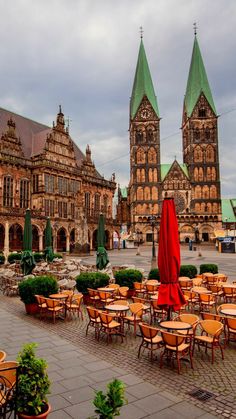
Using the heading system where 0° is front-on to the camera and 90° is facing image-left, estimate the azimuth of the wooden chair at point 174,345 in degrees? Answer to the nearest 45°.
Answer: approximately 225°

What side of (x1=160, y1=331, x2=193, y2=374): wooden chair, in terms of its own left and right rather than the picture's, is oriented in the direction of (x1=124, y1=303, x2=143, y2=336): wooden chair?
left

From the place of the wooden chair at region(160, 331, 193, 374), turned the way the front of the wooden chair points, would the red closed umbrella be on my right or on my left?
on my left

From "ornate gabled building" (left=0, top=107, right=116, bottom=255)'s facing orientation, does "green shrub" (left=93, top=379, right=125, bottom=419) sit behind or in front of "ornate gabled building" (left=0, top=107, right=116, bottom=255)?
in front

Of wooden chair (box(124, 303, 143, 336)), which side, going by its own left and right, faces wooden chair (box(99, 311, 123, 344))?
front

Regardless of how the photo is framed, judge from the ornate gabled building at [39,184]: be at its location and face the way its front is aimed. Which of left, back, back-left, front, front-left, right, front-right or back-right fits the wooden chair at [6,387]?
front-right

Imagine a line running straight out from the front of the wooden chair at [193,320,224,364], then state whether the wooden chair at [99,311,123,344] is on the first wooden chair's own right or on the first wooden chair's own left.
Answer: on the first wooden chair's own right

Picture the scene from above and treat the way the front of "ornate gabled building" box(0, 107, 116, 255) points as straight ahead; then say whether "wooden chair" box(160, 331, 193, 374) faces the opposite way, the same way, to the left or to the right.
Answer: to the left
